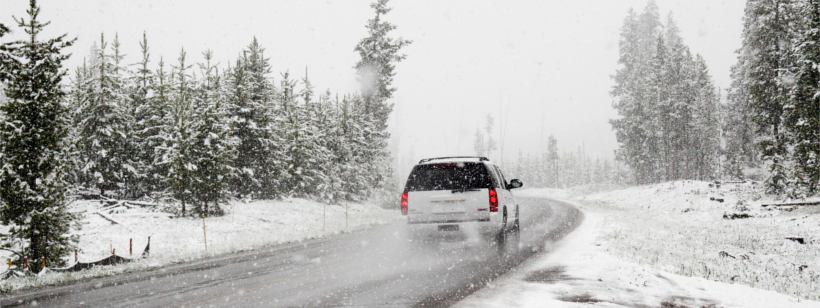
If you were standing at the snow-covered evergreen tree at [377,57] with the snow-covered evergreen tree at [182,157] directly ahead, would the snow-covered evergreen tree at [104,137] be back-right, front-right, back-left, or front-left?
front-right

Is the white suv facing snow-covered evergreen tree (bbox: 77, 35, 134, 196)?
no

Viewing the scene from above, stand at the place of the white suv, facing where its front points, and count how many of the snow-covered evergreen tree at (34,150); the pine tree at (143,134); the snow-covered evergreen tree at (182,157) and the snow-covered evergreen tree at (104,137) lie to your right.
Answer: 0

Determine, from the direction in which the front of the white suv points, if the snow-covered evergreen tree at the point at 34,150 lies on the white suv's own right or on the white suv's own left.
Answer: on the white suv's own left

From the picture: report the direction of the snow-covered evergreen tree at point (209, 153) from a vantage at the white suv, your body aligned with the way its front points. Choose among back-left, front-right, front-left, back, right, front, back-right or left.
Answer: front-left

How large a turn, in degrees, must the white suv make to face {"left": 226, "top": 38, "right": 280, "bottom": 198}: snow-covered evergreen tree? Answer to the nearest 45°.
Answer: approximately 45° to its left

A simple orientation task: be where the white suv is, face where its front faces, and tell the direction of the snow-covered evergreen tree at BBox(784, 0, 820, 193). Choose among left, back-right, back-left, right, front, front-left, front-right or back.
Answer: front-right

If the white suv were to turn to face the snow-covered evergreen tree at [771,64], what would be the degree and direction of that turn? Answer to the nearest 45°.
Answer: approximately 45° to its right

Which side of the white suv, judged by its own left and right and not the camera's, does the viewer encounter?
back

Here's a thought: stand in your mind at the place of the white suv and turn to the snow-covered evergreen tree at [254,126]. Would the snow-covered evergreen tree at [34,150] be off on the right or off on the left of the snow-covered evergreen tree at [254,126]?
left

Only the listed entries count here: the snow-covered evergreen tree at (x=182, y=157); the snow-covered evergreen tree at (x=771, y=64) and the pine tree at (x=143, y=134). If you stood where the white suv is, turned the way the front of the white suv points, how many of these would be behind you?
0

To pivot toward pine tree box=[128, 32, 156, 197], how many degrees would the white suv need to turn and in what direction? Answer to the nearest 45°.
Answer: approximately 45° to its left

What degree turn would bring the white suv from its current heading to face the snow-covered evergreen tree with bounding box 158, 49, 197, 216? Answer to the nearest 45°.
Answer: approximately 45° to its left
